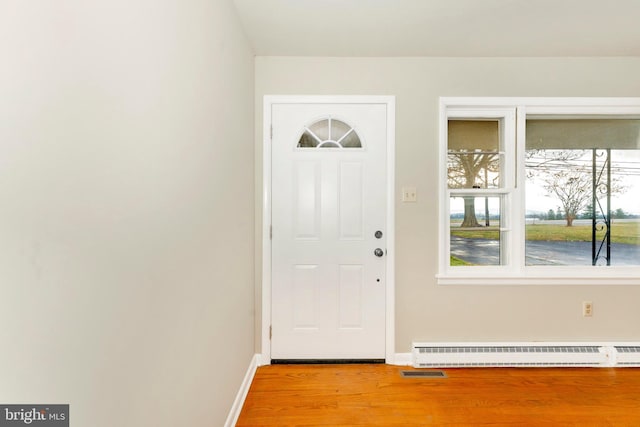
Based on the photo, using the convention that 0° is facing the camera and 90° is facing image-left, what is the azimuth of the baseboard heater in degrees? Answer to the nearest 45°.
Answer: approximately 0°

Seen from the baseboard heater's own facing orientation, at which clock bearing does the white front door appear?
The white front door is roughly at 2 o'clock from the baseboard heater.
